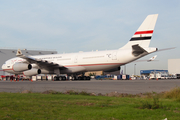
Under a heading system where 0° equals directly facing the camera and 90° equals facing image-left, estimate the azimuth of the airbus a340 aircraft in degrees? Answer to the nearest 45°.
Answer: approximately 135°
